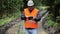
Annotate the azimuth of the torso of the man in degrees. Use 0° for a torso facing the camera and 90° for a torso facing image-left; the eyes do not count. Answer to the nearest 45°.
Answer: approximately 0°
